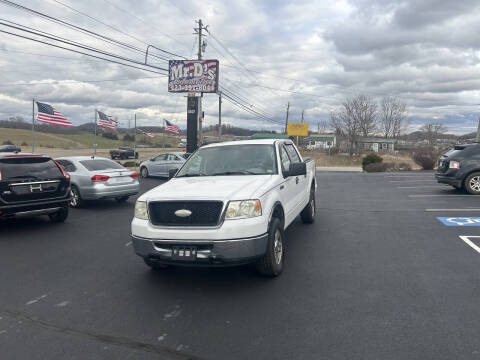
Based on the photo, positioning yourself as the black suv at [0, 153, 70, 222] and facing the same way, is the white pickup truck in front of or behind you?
behind

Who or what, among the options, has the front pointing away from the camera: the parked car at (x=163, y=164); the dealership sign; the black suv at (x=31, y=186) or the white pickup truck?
the black suv

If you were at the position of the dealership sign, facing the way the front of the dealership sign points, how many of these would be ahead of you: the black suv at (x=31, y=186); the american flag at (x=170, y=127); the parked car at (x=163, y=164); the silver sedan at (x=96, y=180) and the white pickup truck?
4

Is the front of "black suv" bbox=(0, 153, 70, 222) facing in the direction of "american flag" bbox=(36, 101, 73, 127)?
yes

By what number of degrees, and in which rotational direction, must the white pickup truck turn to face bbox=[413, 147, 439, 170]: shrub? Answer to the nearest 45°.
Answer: approximately 180°

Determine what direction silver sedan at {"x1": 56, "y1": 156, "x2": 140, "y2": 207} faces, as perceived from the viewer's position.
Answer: facing away from the viewer and to the left of the viewer

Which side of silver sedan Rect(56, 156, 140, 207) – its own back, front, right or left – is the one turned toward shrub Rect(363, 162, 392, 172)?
right

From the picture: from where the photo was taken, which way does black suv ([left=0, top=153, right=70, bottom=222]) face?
away from the camera

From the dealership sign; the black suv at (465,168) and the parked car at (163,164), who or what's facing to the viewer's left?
the parked car

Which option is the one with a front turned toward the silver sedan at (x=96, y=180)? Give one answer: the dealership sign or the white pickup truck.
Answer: the dealership sign

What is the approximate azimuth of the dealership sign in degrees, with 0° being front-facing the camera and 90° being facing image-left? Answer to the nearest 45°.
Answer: approximately 0°

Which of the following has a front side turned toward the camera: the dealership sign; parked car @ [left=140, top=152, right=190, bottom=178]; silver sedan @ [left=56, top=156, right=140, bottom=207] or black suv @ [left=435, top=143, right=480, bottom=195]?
the dealership sign

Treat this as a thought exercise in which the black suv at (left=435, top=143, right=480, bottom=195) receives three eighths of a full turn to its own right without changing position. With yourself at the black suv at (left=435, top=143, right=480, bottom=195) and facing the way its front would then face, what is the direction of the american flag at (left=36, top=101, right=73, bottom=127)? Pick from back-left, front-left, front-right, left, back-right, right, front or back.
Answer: right

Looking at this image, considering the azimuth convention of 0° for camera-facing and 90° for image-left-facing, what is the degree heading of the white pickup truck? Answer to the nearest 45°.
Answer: approximately 45°

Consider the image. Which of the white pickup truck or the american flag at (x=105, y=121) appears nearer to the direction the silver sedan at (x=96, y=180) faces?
the american flag

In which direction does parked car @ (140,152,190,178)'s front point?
to the viewer's left
